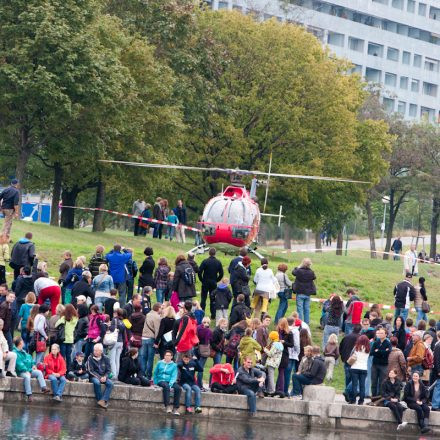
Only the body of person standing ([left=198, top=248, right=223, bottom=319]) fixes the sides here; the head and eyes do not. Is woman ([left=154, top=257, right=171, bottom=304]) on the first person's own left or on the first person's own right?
on the first person's own left

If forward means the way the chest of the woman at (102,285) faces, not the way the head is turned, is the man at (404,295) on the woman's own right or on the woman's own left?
on the woman's own right

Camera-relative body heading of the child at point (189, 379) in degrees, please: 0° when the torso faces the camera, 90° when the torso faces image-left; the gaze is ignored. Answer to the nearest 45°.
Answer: approximately 0°

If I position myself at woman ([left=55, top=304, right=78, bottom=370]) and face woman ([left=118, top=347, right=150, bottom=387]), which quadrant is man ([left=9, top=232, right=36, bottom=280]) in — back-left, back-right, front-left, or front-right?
back-left

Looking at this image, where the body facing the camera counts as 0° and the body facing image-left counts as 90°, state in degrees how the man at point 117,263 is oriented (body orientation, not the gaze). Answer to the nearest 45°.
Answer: approximately 180°

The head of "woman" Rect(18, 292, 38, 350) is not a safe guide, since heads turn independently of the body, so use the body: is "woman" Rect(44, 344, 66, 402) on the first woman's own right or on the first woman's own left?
on the first woman's own right

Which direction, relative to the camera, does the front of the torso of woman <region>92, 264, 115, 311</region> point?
away from the camera
